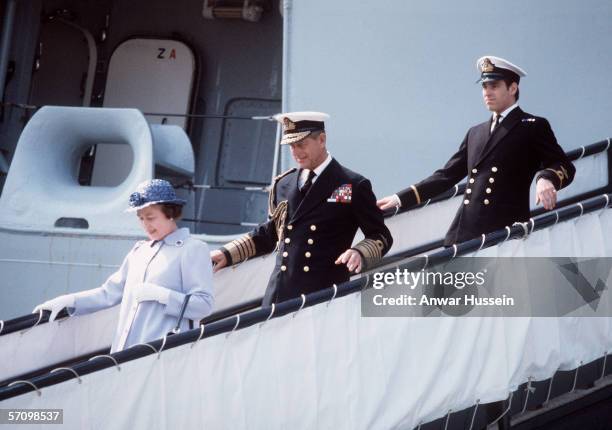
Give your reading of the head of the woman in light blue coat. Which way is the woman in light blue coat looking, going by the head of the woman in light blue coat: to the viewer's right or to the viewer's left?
to the viewer's left

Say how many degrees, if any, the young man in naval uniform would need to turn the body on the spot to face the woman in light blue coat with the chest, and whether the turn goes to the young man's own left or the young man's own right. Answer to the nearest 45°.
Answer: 0° — they already face them

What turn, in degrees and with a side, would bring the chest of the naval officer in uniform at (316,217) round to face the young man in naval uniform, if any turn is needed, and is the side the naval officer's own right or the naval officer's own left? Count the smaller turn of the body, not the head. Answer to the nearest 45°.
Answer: approximately 135° to the naval officer's own left

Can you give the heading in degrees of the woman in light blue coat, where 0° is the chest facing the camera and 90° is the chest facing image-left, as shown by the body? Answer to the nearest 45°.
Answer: approximately 45°

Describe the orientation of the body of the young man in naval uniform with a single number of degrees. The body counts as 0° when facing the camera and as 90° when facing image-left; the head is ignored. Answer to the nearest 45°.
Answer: approximately 45°

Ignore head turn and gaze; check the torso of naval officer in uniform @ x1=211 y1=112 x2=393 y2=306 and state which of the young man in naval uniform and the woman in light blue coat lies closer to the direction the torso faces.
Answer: the woman in light blue coat

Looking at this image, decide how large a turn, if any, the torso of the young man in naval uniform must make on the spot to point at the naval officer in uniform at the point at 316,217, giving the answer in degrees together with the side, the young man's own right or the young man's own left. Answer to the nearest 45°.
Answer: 0° — they already face them

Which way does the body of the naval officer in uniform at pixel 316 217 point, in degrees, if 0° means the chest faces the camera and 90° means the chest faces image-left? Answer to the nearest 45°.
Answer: approximately 45°
